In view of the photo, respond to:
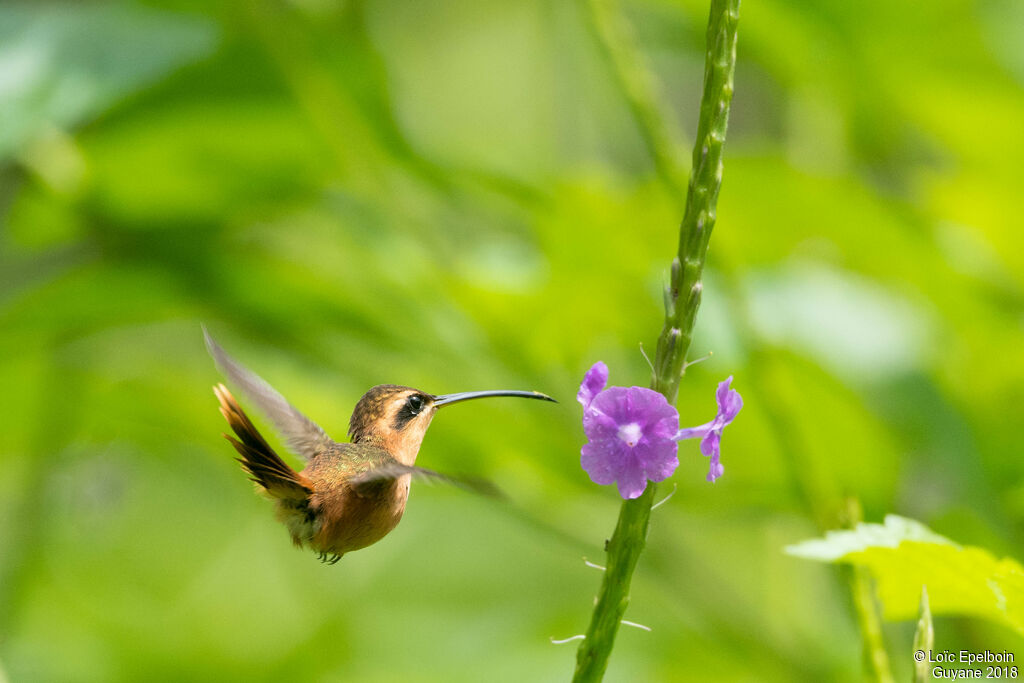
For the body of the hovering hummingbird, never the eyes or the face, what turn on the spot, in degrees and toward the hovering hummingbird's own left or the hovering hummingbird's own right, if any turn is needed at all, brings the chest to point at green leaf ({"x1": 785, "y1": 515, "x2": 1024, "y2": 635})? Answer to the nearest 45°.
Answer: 0° — it already faces it

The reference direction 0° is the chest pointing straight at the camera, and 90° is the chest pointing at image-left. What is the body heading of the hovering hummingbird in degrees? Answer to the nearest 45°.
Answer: approximately 270°

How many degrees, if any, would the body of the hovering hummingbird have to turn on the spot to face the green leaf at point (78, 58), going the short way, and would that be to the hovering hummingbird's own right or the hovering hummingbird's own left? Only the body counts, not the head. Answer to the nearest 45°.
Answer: approximately 135° to the hovering hummingbird's own left
